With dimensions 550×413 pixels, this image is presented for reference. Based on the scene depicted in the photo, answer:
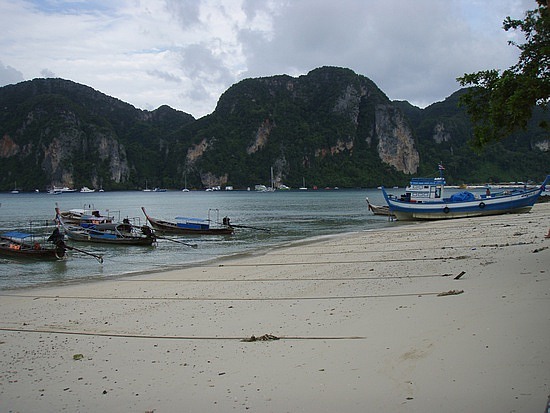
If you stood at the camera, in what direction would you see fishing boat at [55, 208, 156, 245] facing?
facing to the left of the viewer

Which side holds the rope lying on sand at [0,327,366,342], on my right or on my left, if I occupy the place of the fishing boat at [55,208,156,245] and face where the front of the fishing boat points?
on my left

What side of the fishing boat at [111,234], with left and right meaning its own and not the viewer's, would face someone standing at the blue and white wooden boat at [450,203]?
back

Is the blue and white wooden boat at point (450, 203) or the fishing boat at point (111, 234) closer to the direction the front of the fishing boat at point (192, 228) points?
the fishing boat

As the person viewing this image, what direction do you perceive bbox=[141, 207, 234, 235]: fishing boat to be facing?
facing to the left of the viewer

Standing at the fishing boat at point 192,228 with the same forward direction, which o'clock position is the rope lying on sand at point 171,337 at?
The rope lying on sand is roughly at 9 o'clock from the fishing boat.

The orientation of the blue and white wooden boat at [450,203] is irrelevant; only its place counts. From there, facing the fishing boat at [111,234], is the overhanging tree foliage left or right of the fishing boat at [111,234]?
left
